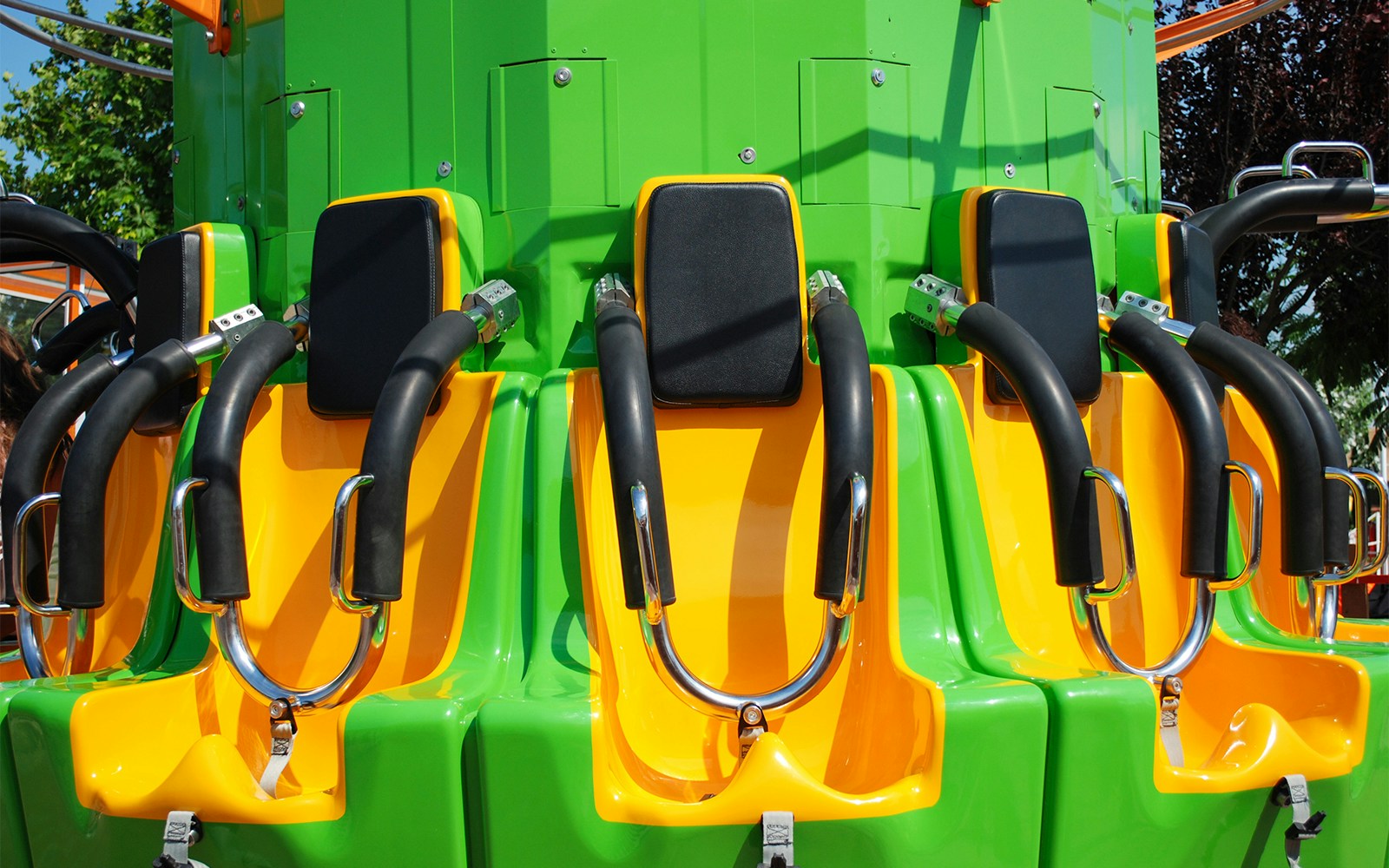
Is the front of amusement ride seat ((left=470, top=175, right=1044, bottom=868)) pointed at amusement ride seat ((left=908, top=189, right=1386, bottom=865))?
no

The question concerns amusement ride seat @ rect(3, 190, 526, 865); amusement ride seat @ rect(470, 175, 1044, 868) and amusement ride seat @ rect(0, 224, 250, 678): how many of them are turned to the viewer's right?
0

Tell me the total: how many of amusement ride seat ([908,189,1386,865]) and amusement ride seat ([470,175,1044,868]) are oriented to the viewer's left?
0

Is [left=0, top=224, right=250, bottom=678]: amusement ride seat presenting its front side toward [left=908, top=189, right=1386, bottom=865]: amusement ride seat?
no

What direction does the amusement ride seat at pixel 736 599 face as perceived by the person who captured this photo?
facing the viewer

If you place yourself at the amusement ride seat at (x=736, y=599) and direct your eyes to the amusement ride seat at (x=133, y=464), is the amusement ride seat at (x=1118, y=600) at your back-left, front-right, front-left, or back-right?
back-right

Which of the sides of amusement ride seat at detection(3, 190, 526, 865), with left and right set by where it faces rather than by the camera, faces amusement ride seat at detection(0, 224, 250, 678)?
right

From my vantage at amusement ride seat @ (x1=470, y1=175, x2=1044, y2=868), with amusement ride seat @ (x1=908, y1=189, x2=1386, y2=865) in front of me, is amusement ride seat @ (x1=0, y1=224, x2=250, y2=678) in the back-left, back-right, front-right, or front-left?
back-left

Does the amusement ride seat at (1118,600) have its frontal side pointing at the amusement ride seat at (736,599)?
no

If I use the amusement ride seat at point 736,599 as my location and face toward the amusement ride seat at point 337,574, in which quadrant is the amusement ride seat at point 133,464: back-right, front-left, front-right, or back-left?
front-right

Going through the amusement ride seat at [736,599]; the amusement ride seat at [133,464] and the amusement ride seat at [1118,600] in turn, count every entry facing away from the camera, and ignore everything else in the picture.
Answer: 0

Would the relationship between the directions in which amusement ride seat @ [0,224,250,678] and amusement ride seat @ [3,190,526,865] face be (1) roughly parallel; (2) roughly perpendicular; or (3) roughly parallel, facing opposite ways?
roughly parallel

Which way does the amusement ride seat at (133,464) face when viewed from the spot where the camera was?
facing the viewer and to the left of the viewer

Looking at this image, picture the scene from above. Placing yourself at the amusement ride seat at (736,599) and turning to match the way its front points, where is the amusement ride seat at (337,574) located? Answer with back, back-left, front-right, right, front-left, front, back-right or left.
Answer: right

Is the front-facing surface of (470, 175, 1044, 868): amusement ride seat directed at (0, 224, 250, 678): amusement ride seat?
no
